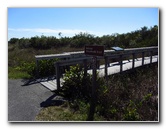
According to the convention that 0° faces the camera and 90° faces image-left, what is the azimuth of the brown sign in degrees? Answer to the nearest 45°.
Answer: approximately 0°
